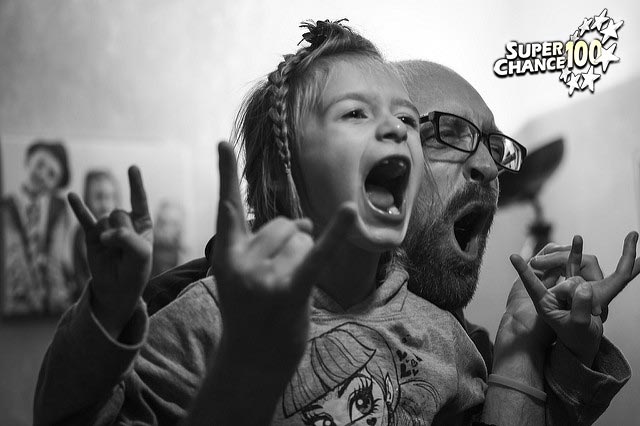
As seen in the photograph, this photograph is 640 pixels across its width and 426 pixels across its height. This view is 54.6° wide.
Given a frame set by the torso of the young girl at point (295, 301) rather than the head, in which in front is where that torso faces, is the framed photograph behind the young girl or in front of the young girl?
behind

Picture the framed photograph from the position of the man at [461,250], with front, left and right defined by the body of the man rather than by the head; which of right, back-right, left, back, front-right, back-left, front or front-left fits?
back

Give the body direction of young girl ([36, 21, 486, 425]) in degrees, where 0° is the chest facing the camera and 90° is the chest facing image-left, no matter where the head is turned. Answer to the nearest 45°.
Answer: approximately 315°

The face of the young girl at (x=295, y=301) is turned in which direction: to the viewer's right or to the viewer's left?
to the viewer's right

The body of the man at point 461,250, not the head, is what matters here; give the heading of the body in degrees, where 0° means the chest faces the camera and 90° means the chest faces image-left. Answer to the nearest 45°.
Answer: approximately 315°

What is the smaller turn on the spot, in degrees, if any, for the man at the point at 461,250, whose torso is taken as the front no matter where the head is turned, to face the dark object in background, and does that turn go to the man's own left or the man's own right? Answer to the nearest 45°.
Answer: approximately 135° to the man's own left

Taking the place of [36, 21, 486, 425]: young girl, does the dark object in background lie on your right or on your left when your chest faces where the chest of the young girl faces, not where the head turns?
on your left
